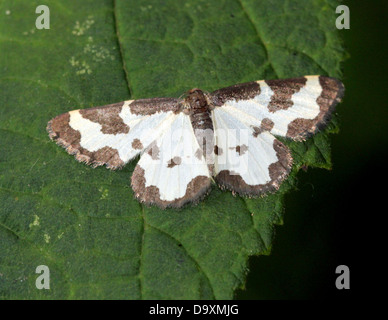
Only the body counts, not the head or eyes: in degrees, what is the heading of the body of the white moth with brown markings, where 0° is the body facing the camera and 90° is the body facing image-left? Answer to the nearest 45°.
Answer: approximately 180°
